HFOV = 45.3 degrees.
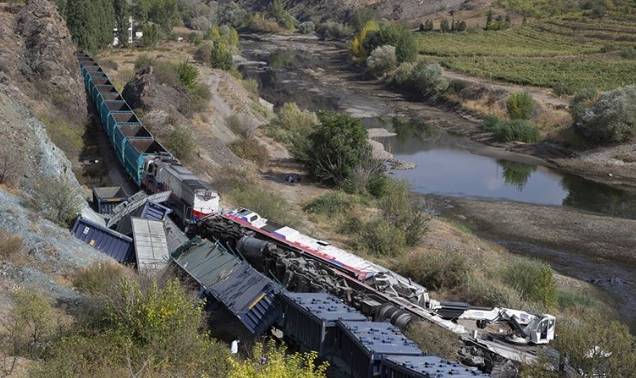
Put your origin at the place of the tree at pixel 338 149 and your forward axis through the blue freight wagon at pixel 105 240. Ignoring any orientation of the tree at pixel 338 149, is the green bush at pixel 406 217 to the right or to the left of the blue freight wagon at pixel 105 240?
left

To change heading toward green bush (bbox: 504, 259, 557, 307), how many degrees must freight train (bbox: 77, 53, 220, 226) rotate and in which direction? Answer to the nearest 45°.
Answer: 0° — it already faces it

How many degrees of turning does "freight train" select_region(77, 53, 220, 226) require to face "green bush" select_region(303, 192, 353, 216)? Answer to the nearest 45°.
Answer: approximately 45° to its left

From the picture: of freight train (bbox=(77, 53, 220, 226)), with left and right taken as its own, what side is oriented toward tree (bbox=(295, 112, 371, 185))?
left

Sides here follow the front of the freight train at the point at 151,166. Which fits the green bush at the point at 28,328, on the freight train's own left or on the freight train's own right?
on the freight train's own right

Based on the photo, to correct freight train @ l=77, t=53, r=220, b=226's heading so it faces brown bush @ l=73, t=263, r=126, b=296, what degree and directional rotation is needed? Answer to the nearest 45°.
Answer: approximately 45° to its right

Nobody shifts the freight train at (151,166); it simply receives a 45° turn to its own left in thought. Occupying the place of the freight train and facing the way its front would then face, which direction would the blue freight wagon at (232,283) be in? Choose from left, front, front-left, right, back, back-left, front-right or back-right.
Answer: right

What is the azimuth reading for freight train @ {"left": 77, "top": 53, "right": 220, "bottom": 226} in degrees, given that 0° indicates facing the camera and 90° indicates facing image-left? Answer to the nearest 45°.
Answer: approximately 315°

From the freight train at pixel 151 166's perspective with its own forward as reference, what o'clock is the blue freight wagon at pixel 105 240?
The blue freight wagon is roughly at 2 o'clock from the freight train.

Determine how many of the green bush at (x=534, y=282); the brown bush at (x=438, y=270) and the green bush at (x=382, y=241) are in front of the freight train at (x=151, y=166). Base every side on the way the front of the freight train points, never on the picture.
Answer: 3

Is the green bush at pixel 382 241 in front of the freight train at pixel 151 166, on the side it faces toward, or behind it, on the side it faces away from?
in front

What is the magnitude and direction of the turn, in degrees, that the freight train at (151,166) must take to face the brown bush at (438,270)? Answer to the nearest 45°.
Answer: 0° — it already faces it

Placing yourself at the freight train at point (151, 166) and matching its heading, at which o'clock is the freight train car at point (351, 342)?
The freight train car is roughly at 1 o'clock from the freight train.
